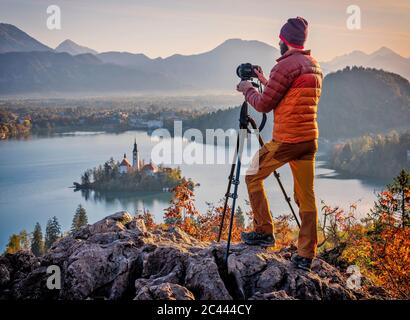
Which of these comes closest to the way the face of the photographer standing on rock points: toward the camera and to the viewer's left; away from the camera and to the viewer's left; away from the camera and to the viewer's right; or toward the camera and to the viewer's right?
away from the camera and to the viewer's left

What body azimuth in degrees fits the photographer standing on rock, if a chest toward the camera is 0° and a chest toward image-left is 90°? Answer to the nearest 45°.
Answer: approximately 135°
